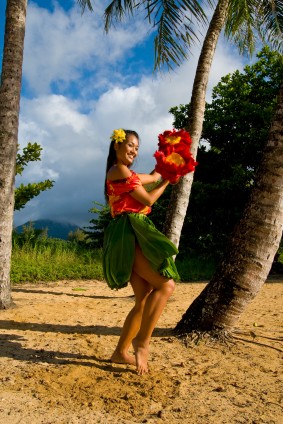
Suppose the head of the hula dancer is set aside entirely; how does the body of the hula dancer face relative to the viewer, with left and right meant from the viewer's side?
facing the viewer and to the right of the viewer

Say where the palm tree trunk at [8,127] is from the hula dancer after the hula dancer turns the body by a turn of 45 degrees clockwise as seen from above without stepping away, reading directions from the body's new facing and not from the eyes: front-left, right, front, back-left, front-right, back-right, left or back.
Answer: back-right
